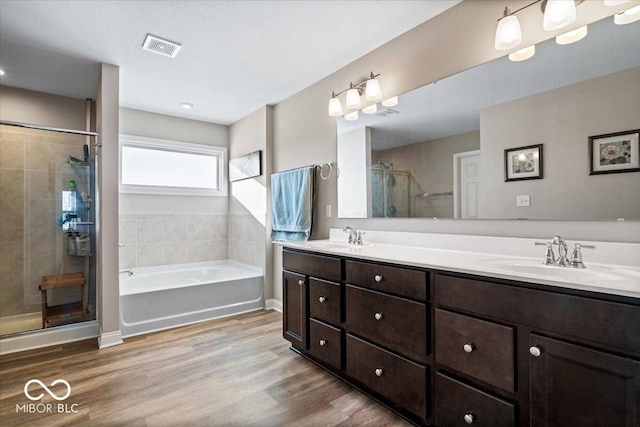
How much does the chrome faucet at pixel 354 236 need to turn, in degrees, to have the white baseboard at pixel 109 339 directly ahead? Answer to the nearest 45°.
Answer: approximately 45° to its right

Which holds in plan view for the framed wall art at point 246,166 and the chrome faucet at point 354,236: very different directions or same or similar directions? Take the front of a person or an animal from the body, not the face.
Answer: same or similar directions

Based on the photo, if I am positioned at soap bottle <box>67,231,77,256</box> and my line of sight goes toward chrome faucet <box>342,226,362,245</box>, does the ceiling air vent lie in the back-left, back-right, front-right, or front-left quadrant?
front-right

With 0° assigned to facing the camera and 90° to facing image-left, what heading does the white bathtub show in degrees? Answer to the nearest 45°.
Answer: approximately 0°

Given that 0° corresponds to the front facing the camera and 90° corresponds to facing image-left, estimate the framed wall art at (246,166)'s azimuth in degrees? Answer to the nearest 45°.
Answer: approximately 45°

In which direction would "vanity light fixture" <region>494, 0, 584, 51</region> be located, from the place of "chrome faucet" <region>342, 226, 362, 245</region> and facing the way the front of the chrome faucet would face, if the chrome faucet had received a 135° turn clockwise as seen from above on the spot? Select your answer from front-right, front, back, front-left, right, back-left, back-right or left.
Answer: back-right

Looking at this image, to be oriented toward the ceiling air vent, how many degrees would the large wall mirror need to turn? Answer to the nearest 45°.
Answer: approximately 45° to its right

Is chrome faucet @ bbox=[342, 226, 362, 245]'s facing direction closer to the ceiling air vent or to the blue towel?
the ceiling air vent

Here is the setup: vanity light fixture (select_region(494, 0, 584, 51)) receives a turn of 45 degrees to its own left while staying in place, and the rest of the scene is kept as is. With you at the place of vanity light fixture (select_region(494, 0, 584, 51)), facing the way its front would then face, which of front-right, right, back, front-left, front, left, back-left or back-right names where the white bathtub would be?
right

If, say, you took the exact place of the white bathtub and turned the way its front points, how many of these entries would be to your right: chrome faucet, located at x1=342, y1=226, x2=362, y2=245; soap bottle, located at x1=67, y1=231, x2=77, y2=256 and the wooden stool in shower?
2

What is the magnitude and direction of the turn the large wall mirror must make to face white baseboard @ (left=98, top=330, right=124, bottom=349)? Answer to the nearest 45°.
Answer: approximately 45° to its right

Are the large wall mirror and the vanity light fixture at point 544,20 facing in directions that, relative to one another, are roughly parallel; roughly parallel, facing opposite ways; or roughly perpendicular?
roughly parallel

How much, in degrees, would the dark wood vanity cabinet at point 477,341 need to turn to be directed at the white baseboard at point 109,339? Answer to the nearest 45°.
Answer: approximately 45° to its right

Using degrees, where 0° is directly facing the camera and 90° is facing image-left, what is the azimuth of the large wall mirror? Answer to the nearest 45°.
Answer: approximately 45°

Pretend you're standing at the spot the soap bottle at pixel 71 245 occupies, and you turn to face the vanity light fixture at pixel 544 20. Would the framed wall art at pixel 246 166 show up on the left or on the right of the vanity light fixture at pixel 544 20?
left
